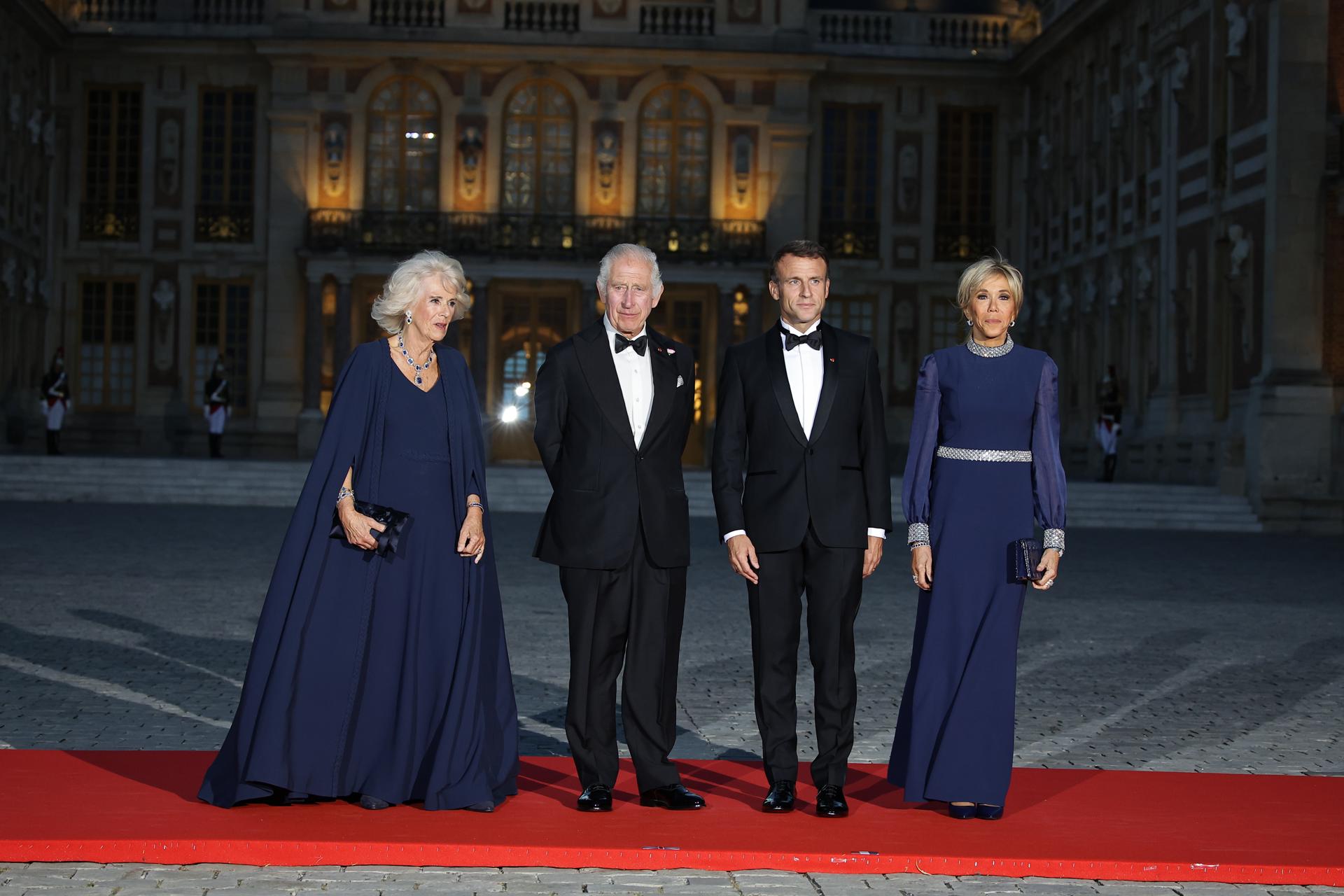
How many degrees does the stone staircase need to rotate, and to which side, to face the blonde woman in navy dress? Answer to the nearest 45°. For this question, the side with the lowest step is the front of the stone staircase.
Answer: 0° — it already faces them

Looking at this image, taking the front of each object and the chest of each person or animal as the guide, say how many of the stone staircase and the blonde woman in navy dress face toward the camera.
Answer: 2

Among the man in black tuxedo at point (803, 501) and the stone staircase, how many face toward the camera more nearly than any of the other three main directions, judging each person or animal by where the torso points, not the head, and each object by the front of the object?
2

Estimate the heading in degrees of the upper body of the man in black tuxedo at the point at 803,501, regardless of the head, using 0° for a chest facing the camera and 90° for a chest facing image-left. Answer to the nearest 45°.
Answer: approximately 0°

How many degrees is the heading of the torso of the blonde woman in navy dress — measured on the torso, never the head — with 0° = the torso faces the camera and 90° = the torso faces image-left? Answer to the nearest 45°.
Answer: approximately 0°

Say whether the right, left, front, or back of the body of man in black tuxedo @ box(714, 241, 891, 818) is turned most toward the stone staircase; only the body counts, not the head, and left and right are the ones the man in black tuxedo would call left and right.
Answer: back

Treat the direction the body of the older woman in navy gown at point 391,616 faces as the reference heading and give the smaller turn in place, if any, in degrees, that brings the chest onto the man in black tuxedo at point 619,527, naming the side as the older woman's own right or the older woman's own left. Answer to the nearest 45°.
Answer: approximately 45° to the older woman's own left
